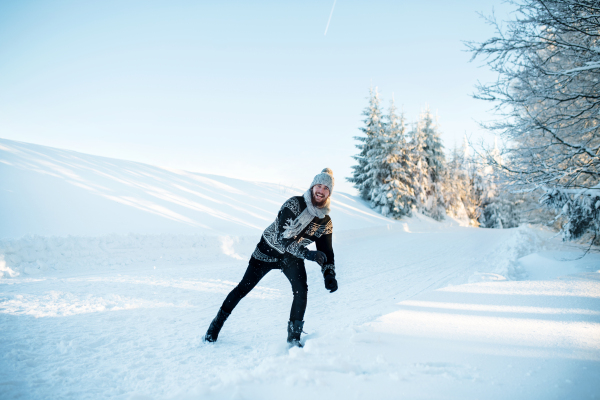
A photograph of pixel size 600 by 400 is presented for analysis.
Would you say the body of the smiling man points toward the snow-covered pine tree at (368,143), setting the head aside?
no

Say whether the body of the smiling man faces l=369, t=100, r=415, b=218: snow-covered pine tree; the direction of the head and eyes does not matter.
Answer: no

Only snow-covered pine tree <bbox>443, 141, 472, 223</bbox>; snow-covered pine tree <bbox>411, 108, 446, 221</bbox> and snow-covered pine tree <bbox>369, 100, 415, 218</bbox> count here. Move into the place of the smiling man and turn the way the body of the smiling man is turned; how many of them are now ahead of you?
0

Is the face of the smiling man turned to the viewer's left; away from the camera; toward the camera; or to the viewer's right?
toward the camera

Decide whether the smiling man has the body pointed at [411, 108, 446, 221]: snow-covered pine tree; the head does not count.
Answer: no

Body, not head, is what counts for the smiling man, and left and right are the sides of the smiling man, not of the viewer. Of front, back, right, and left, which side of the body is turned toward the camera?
front
